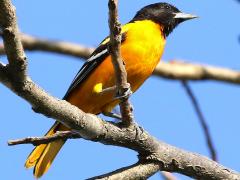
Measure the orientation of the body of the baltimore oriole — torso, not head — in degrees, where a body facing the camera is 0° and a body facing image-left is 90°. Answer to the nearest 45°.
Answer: approximately 270°
